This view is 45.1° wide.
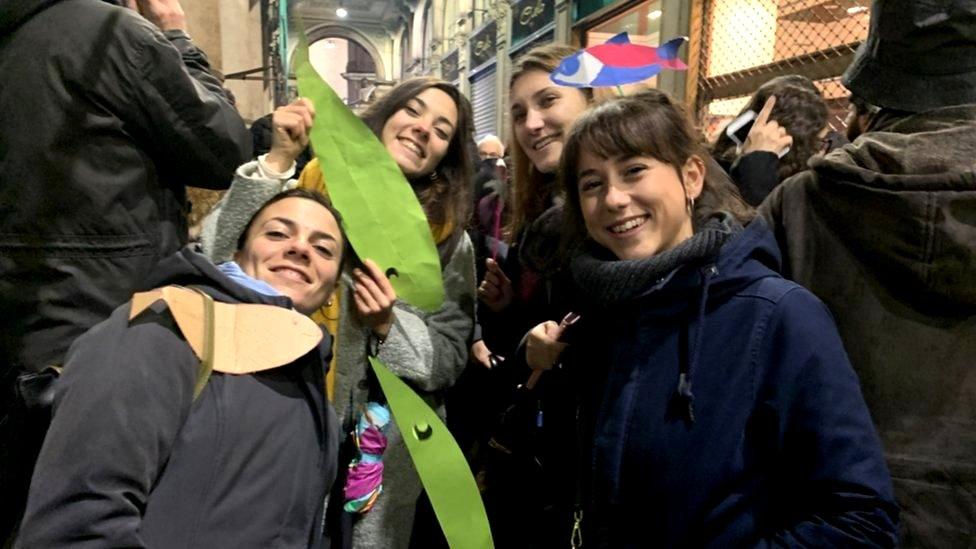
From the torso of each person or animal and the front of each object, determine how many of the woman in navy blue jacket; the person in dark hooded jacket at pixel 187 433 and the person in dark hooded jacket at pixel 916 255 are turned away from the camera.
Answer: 1

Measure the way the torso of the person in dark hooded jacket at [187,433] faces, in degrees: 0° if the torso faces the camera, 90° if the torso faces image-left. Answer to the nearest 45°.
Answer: approximately 315°

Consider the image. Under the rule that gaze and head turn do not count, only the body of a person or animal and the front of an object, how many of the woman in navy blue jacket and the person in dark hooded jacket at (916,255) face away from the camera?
1

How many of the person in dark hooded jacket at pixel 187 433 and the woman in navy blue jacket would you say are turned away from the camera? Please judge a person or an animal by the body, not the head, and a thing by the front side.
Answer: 0

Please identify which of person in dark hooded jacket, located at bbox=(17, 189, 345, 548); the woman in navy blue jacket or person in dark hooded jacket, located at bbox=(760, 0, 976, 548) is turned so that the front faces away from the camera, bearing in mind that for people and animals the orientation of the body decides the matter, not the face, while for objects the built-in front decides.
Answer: person in dark hooded jacket, located at bbox=(760, 0, 976, 548)

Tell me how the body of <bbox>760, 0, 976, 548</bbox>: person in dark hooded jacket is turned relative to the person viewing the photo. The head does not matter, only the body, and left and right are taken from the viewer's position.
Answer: facing away from the viewer

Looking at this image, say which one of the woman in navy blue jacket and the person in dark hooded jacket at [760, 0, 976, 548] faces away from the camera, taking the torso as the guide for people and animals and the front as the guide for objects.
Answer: the person in dark hooded jacket

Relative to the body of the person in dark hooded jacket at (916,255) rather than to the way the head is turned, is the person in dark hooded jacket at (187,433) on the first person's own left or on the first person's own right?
on the first person's own left

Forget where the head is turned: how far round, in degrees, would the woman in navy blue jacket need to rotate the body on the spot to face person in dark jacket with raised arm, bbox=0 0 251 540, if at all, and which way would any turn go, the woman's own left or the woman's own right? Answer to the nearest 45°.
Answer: approximately 45° to the woman's own right

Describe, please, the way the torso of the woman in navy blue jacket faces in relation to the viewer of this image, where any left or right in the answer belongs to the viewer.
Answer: facing the viewer and to the left of the viewer

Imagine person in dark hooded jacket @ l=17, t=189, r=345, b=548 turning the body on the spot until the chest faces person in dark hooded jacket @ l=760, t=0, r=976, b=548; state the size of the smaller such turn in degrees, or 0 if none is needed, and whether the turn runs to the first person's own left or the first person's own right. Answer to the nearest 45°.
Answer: approximately 45° to the first person's own left

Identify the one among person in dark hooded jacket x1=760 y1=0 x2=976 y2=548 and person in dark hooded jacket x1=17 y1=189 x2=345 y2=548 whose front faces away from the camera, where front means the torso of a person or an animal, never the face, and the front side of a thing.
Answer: person in dark hooded jacket x1=760 y1=0 x2=976 y2=548
